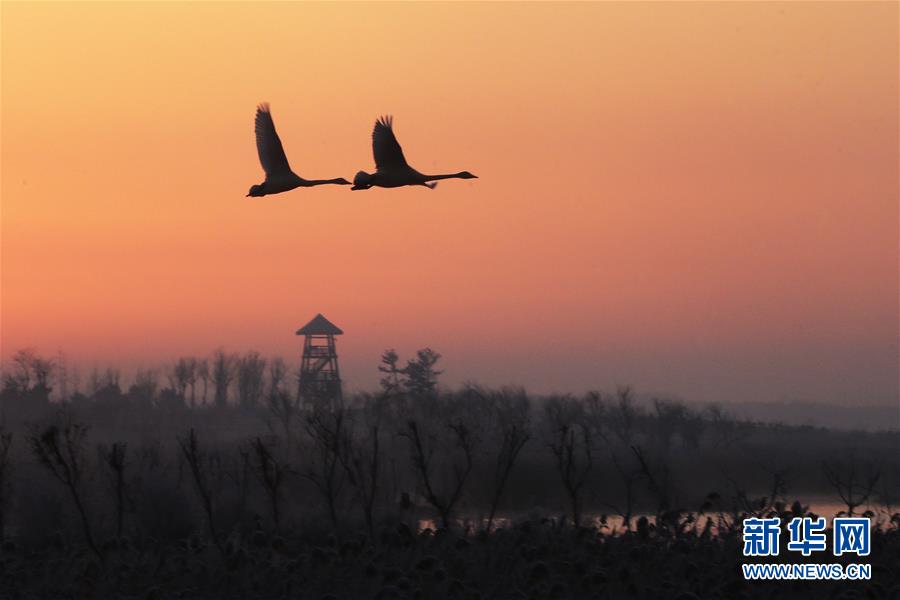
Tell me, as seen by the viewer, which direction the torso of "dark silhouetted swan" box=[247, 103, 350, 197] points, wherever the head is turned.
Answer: to the viewer's right
